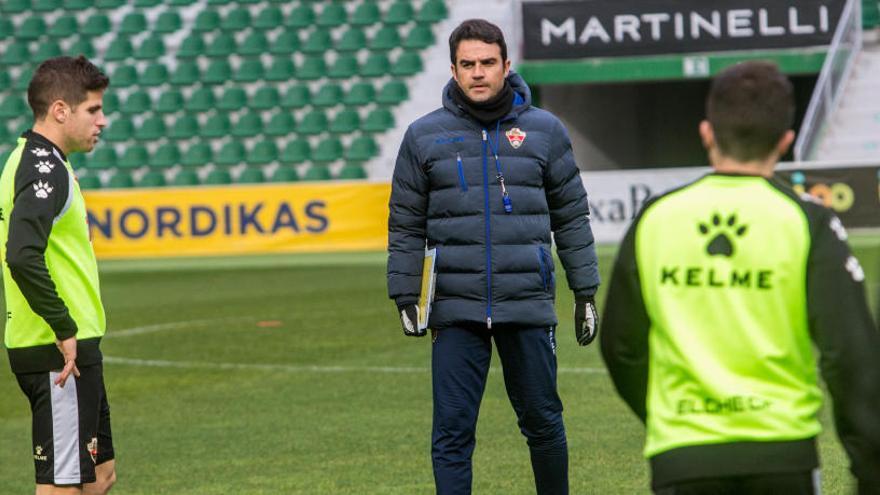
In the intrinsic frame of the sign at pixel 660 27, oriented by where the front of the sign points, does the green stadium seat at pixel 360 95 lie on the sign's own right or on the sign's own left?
on the sign's own right

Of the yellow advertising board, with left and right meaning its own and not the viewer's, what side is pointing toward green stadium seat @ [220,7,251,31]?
back

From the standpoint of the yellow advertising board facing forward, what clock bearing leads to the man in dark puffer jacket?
The man in dark puffer jacket is roughly at 12 o'clock from the yellow advertising board.

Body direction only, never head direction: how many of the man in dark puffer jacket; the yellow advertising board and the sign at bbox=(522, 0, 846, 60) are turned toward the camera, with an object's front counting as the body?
3

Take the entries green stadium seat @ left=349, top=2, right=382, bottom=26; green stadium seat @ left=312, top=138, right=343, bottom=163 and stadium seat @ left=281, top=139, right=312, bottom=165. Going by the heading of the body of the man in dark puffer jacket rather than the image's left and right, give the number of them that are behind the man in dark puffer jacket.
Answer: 3

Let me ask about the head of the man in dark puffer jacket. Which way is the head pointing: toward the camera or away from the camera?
toward the camera

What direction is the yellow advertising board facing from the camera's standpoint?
toward the camera

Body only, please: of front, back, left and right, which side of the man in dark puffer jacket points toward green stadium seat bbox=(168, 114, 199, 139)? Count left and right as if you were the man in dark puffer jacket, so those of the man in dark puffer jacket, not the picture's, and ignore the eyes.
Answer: back

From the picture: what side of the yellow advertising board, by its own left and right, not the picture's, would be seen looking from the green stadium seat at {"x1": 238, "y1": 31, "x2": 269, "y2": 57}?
back

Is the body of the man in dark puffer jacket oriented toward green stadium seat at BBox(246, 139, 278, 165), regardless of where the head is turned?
no

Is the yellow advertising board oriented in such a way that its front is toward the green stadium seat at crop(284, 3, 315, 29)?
no

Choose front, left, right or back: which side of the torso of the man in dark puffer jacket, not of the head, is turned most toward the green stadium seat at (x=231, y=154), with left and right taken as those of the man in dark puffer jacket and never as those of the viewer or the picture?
back

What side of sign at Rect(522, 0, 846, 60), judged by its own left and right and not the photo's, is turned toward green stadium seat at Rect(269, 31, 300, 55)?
right

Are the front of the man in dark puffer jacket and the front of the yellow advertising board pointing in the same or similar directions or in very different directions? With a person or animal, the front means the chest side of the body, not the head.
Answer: same or similar directions

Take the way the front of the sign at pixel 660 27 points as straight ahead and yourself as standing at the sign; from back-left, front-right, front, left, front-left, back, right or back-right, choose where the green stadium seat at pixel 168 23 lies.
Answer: right

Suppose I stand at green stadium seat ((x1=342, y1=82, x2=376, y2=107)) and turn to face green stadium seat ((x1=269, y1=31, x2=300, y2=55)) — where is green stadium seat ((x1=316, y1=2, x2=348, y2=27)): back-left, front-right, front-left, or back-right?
front-right

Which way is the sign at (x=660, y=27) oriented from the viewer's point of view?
toward the camera
